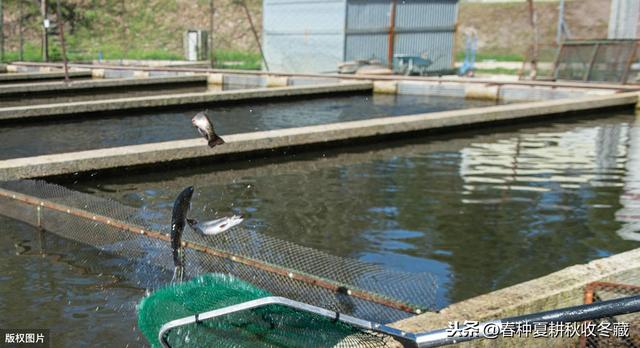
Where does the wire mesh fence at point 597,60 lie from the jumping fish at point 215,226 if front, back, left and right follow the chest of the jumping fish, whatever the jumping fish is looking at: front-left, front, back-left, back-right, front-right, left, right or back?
front-left

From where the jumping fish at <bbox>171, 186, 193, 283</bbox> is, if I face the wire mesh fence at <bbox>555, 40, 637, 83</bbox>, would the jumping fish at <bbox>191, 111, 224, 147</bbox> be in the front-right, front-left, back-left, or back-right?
front-left

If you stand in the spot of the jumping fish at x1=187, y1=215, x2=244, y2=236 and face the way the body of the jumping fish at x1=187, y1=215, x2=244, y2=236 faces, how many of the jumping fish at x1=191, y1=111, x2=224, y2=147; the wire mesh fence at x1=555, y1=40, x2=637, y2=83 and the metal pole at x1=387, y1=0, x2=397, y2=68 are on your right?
0

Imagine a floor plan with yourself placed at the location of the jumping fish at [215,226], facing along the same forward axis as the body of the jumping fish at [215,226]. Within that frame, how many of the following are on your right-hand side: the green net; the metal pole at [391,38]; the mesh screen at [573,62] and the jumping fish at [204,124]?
1

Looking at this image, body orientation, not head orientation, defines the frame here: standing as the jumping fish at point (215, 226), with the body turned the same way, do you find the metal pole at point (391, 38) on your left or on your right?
on your left

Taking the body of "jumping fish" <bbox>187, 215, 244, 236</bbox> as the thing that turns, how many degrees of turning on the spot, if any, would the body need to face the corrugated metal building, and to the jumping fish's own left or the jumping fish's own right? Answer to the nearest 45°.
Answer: approximately 90° to the jumping fish's own left

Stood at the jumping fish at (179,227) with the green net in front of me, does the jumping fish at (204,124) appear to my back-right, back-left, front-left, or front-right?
back-left

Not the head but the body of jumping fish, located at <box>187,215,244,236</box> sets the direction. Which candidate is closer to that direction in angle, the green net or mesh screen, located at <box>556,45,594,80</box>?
the mesh screen

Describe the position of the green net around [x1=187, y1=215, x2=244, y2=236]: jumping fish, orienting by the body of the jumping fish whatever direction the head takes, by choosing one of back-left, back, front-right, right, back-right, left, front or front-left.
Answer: right

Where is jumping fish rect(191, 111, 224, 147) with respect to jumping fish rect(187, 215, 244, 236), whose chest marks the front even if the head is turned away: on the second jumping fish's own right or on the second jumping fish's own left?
on the second jumping fish's own left

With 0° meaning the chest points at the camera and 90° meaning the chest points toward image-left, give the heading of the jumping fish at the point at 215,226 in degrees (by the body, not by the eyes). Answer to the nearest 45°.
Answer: approximately 270°

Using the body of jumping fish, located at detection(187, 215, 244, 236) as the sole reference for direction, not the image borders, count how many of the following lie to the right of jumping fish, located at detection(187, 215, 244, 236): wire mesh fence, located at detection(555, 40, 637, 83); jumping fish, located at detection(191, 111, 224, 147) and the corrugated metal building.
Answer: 0

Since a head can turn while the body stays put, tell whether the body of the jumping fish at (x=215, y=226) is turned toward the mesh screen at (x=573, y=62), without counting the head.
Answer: no
